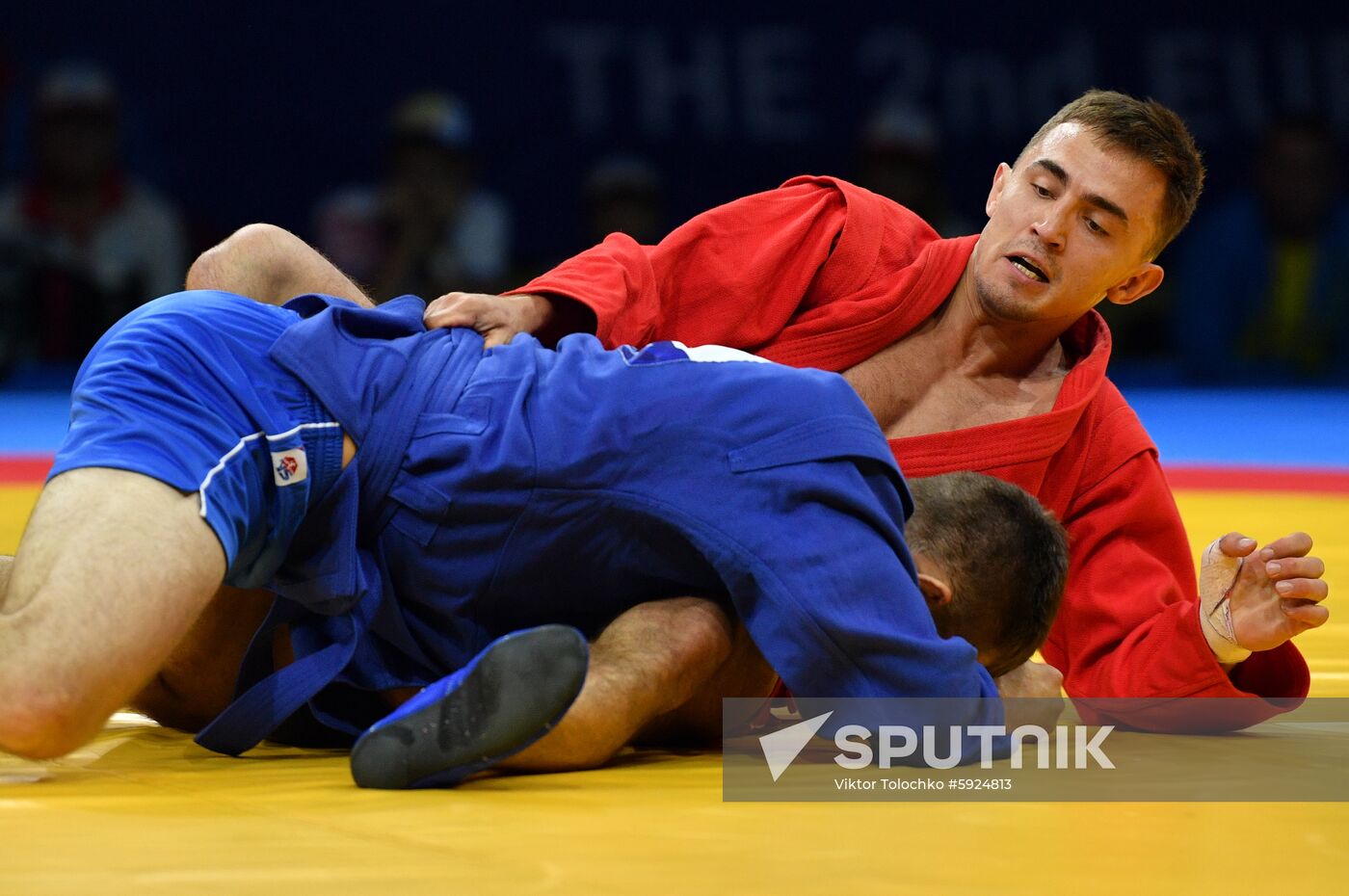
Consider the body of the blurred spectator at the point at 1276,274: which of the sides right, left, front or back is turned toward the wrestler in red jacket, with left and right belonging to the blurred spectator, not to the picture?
front

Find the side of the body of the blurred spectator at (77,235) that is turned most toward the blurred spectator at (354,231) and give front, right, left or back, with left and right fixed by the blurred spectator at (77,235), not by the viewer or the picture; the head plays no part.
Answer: left

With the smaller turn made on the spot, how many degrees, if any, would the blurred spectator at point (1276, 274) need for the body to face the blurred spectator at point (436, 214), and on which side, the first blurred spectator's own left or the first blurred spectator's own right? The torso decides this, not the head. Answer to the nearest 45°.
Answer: approximately 45° to the first blurred spectator's own right

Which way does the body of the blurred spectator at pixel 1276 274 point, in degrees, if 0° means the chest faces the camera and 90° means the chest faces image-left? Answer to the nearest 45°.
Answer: approximately 0°

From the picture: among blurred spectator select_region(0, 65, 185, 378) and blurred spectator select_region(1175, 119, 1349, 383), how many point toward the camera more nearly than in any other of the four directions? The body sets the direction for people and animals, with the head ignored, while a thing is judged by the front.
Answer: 2

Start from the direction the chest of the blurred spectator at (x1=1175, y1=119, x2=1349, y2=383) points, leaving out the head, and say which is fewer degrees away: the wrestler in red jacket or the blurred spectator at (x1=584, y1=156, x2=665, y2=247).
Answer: the wrestler in red jacket

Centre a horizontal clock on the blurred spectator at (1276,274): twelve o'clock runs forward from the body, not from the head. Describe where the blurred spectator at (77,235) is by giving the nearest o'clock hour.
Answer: the blurred spectator at (77,235) is roughly at 2 o'clock from the blurred spectator at (1276,274).

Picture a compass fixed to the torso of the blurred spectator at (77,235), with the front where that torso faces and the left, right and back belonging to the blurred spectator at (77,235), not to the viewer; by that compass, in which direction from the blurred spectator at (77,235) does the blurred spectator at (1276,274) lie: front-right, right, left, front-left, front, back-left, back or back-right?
left

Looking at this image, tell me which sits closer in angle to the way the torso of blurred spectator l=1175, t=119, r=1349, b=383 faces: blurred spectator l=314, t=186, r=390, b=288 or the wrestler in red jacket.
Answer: the wrestler in red jacket

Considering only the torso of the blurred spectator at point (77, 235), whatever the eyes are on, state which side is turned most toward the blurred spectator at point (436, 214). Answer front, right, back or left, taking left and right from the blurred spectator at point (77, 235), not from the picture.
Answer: left

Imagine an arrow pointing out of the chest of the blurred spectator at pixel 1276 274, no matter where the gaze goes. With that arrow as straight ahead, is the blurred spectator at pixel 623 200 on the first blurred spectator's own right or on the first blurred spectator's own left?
on the first blurred spectator's own right
